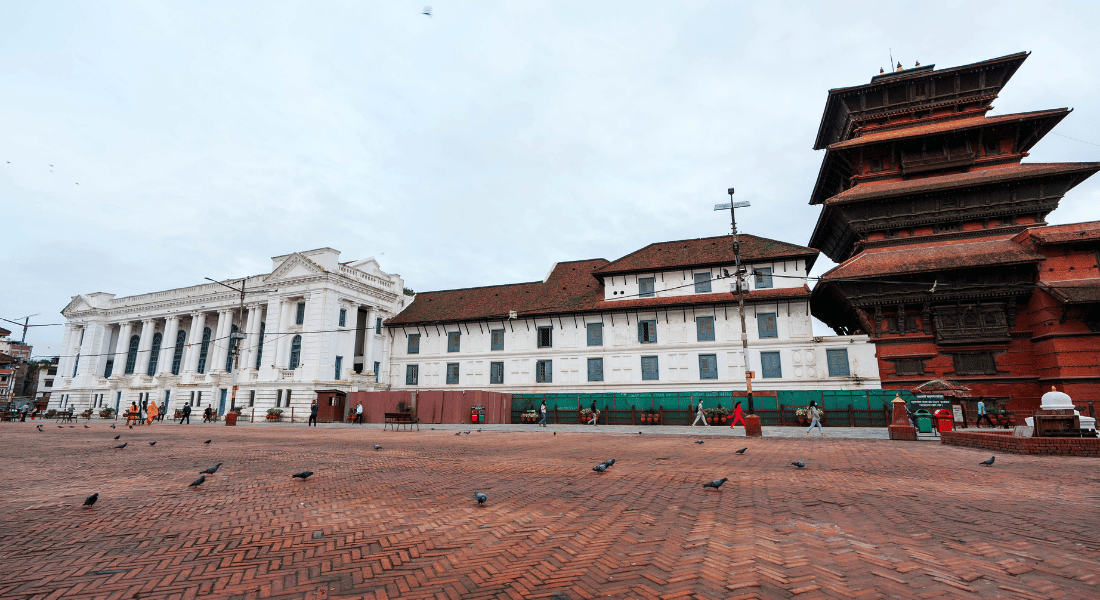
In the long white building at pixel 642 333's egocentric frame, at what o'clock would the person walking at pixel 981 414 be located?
The person walking is roughly at 10 o'clock from the long white building.

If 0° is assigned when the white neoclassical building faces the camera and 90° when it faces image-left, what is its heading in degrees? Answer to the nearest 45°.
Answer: approximately 45°

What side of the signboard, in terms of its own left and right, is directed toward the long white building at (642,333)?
right

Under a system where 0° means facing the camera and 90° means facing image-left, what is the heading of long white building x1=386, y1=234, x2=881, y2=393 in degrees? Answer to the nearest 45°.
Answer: approximately 0°

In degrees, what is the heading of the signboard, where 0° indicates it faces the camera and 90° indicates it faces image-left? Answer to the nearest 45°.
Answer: approximately 0°

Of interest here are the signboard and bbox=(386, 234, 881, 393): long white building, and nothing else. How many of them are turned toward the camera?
2
